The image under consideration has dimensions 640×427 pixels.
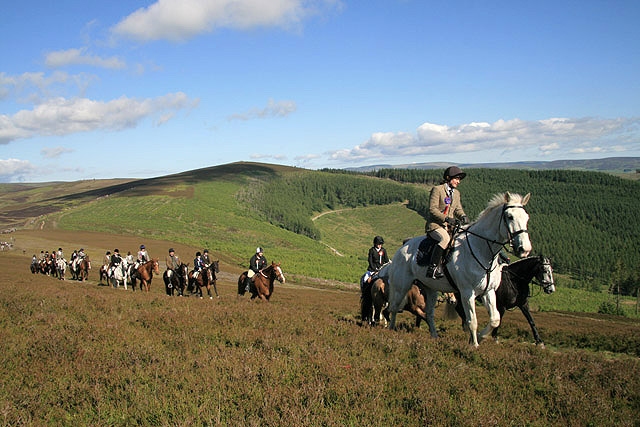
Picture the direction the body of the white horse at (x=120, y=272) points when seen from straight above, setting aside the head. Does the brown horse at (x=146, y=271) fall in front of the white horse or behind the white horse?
in front

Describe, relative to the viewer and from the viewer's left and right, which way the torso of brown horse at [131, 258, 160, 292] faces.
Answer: facing the viewer and to the right of the viewer

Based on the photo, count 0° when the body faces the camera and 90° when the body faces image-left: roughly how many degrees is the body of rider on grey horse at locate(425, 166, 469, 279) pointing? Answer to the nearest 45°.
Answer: approximately 315°

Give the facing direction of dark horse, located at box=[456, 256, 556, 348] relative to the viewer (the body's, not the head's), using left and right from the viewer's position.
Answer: facing to the right of the viewer

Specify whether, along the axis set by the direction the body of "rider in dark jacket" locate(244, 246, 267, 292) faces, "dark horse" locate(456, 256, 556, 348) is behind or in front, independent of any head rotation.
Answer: in front

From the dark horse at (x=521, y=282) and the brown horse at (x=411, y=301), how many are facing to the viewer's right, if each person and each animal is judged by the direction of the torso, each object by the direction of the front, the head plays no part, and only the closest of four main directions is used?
2

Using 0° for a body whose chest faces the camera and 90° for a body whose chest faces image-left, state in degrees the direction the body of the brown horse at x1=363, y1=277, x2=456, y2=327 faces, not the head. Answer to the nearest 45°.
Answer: approximately 270°

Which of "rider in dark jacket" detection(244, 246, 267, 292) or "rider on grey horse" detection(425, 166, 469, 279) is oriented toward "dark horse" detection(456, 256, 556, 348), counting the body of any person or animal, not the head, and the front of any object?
the rider in dark jacket
